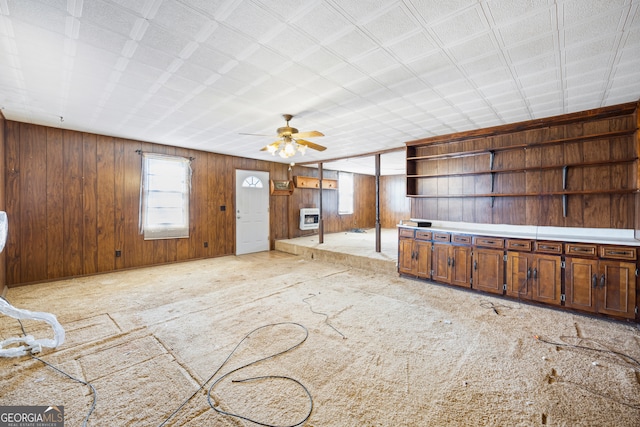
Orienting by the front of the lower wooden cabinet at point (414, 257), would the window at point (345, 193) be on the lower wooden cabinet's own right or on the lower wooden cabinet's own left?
on the lower wooden cabinet's own right

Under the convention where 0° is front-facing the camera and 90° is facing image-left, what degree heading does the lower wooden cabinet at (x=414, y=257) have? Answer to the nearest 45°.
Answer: approximately 45°

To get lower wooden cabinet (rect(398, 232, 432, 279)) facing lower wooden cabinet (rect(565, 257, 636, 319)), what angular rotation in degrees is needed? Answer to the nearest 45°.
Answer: approximately 90° to its left

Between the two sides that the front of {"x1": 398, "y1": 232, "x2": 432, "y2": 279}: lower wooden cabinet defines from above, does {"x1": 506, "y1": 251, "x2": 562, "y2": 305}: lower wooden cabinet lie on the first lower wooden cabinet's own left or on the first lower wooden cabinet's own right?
on the first lower wooden cabinet's own left

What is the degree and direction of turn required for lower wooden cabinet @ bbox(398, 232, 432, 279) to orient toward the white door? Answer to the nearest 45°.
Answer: approximately 45° to its right

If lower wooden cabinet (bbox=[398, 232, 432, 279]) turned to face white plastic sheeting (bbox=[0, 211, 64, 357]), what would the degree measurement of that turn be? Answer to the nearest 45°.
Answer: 0° — it already faces it

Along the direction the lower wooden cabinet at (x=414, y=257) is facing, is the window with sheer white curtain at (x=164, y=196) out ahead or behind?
ahead

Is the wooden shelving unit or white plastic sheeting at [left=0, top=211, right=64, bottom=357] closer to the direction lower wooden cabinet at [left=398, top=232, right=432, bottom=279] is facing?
the white plastic sheeting
